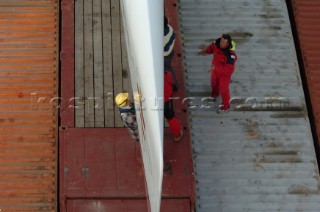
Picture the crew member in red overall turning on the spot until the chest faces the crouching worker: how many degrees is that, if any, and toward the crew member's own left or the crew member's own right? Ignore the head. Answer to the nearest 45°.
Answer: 0° — they already face them

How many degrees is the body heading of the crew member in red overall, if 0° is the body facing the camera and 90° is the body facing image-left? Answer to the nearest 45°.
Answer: approximately 45°
